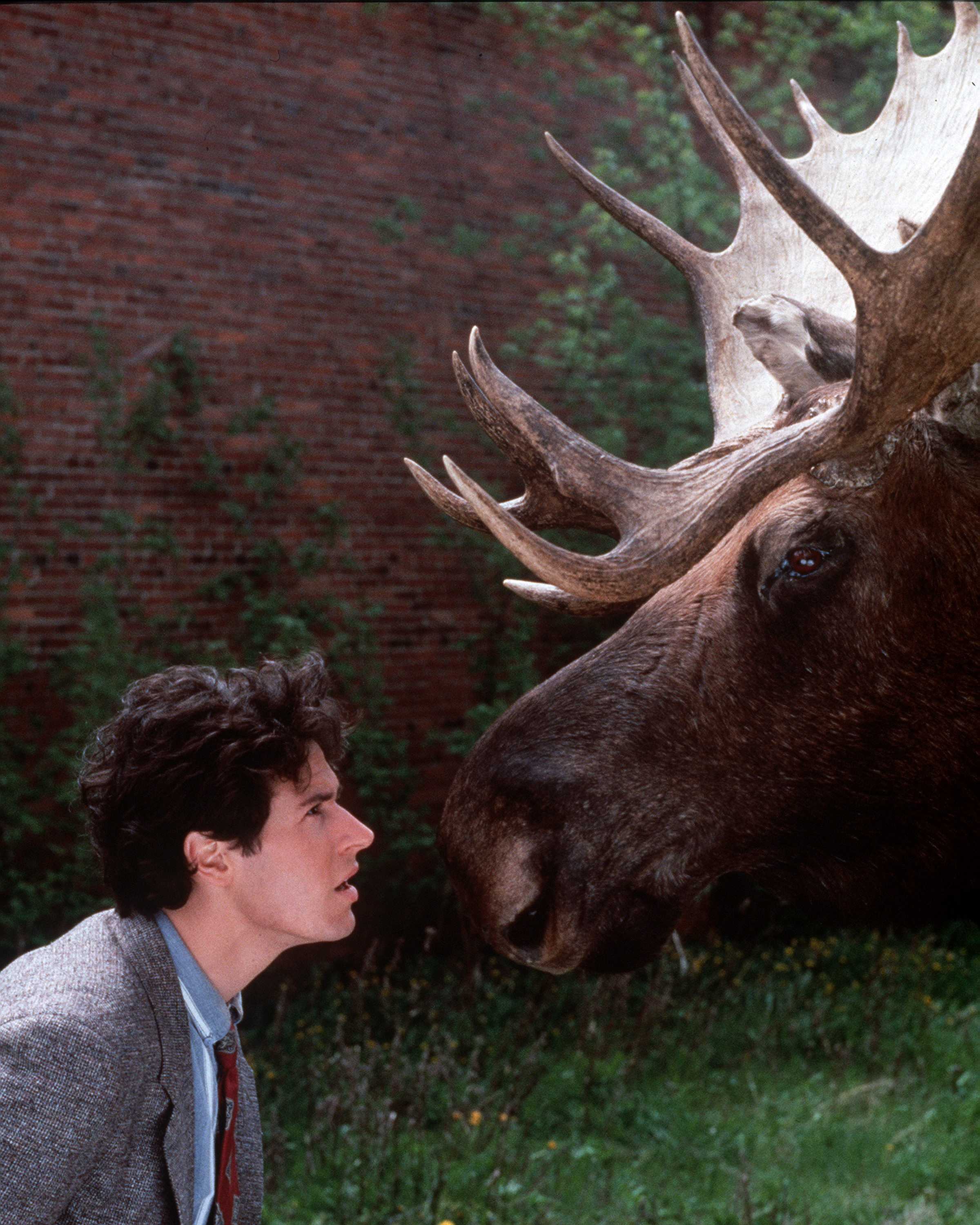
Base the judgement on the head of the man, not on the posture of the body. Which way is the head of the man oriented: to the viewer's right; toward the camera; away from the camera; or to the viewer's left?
to the viewer's right

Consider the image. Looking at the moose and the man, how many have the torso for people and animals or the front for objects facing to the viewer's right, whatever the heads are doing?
1

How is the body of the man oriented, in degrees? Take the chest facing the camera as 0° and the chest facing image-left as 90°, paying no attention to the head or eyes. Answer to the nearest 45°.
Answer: approximately 270°

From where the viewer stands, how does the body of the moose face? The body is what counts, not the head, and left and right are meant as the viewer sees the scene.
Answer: facing to the left of the viewer

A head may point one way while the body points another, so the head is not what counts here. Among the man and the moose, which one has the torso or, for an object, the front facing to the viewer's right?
the man

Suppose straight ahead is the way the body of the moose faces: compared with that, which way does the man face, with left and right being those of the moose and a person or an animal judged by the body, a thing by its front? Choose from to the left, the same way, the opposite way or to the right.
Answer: the opposite way
